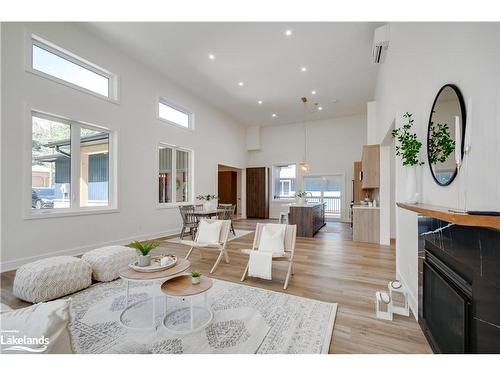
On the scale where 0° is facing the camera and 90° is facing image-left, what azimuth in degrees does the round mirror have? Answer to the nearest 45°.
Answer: approximately 45°

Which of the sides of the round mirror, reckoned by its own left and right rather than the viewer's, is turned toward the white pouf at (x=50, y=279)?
front

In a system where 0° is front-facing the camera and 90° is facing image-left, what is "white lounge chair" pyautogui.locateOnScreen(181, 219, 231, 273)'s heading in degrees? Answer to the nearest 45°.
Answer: approximately 45°

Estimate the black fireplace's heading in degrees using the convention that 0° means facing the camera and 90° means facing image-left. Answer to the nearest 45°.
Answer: approximately 45°

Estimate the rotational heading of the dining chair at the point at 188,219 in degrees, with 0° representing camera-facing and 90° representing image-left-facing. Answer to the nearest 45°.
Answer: approximately 225°

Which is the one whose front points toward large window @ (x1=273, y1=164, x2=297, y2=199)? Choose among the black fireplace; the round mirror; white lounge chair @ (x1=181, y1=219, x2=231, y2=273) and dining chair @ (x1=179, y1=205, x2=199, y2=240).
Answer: the dining chair

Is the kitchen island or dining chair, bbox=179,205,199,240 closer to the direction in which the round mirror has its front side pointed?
the dining chair

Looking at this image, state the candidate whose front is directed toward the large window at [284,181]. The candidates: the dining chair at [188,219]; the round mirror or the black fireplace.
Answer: the dining chair

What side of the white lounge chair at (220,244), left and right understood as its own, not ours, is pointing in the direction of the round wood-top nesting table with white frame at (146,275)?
front

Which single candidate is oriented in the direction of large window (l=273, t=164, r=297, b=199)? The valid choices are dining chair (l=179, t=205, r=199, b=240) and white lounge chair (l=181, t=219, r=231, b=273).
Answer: the dining chair

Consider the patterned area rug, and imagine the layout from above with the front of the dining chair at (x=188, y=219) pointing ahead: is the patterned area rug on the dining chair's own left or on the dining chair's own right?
on the dining chair's own right

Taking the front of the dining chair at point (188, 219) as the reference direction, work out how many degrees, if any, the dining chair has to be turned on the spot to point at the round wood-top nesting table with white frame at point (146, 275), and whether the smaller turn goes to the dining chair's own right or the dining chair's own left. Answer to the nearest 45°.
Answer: approximately 135° to the dining chair's own right

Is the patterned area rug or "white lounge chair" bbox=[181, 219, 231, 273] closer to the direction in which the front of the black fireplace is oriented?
the patterned area rug

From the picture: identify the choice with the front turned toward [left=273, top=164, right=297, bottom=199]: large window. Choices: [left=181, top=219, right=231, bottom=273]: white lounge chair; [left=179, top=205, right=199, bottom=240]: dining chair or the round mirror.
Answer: the dining chair

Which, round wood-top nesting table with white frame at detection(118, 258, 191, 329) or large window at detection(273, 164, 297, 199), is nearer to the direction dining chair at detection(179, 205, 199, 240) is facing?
the large window

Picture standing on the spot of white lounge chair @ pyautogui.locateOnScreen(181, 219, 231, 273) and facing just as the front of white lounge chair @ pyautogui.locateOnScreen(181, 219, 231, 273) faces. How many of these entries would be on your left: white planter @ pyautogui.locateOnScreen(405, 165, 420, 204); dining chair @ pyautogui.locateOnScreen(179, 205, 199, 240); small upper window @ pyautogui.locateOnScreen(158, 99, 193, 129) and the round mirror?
2
